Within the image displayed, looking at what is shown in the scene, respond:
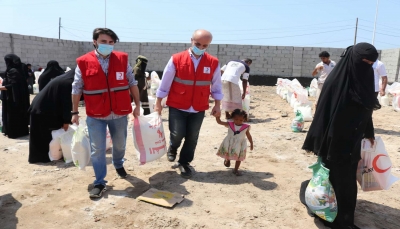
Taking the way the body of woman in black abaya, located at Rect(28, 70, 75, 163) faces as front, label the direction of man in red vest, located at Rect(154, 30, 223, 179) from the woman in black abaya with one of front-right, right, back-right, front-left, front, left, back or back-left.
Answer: front-right

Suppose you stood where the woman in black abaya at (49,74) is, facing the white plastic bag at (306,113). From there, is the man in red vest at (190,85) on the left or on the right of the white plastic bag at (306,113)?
right

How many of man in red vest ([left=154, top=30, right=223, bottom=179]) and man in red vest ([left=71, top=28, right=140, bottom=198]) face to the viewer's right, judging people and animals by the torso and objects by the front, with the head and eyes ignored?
0

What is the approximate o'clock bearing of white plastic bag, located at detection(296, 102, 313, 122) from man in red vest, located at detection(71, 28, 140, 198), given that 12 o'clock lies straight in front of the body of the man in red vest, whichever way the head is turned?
The white plastic bag is roughly at 8 o'clock from the man in red vest.

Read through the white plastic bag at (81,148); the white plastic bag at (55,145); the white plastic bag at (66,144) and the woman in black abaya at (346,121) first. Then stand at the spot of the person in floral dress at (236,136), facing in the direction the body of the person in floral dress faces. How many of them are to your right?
3

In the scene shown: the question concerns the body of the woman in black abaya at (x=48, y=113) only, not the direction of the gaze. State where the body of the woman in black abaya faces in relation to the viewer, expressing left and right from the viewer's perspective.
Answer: facing to the right of the viewer

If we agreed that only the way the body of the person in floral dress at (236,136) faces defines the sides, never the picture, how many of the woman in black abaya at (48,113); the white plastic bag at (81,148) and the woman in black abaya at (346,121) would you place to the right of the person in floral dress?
2

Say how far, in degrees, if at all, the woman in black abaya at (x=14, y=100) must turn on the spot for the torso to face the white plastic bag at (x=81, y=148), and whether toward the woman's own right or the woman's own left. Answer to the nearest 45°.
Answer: approximately 90° to the woman's own left

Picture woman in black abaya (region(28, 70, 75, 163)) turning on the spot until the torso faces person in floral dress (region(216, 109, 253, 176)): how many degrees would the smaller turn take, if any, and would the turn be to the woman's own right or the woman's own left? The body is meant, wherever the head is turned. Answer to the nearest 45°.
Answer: approximately 45° to the woman's own right
